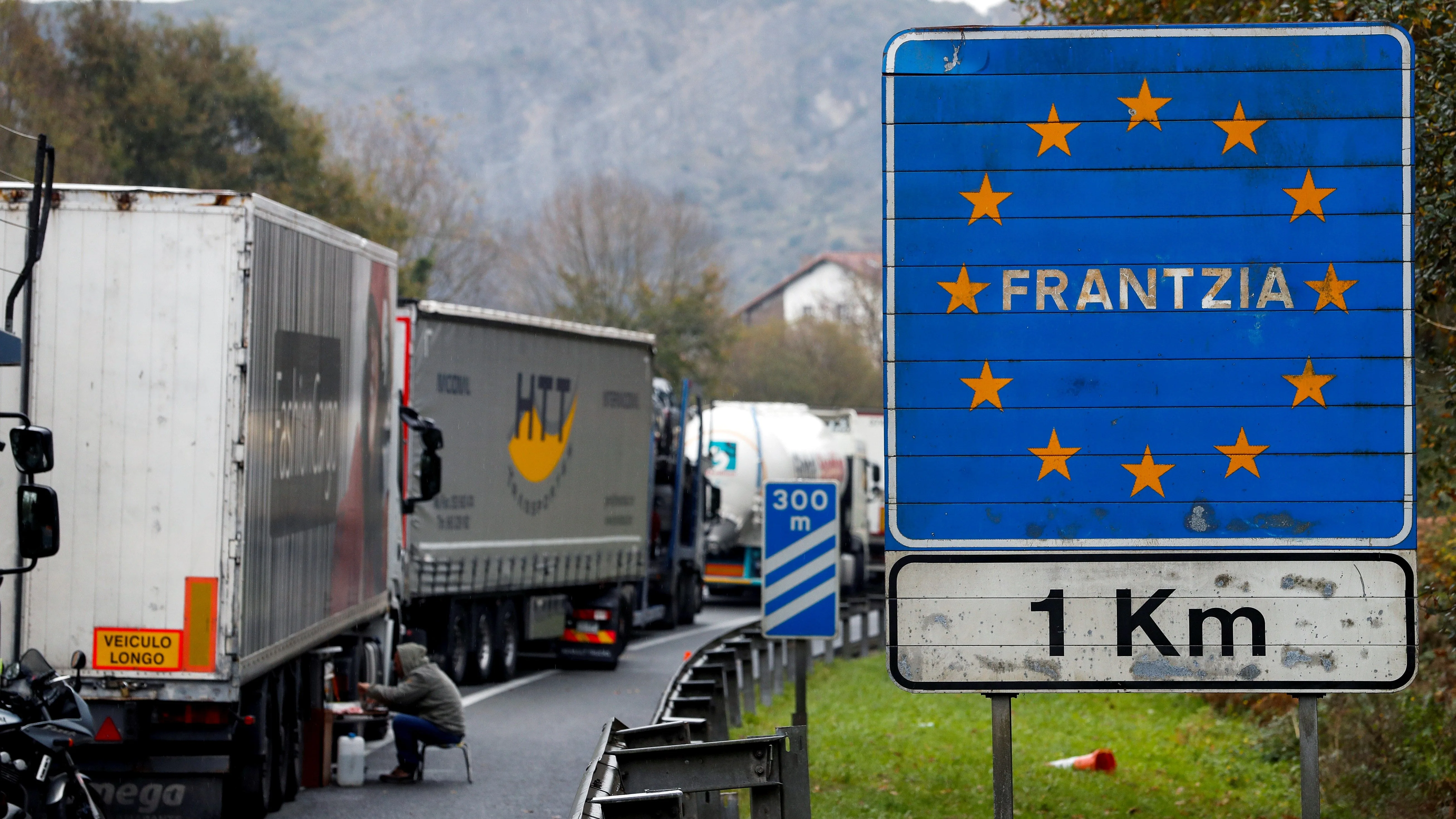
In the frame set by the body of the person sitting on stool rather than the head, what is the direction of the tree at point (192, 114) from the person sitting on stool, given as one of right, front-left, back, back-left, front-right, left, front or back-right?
right

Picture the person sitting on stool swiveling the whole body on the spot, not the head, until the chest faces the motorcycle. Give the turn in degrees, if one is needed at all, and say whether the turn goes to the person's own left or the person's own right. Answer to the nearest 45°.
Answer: approximately 90° to the person's own left

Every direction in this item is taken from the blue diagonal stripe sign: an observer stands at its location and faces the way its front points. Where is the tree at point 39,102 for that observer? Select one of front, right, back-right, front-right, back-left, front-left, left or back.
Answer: back-right

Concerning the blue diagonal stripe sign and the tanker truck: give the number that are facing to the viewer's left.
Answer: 0

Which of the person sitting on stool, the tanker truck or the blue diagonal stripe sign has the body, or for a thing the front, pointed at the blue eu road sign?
the blue diagonal stripe sign

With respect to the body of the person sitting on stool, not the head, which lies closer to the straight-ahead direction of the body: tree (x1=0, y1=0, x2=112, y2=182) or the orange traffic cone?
the tree

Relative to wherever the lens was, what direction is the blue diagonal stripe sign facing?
facing the viewer

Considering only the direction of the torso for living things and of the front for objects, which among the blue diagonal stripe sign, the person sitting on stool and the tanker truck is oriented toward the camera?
the blue diagonal stripe sign

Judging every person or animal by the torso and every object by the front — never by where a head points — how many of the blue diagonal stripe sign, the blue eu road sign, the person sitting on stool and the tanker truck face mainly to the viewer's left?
1

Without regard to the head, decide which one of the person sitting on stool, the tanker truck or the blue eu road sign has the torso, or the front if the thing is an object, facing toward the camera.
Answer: the blue eu road sign

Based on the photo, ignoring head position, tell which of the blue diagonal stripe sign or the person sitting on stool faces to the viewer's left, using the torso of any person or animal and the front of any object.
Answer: the person sitting on stool

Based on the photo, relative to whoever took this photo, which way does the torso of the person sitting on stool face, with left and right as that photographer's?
facing to the left of the viewer

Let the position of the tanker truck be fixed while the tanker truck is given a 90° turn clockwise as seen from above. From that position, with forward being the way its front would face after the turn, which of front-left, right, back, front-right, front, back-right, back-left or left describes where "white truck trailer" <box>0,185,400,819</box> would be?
front-right
